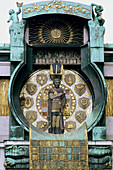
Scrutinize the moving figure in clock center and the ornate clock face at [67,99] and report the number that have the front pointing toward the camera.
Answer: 2

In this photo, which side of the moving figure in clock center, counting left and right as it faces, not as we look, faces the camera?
front
